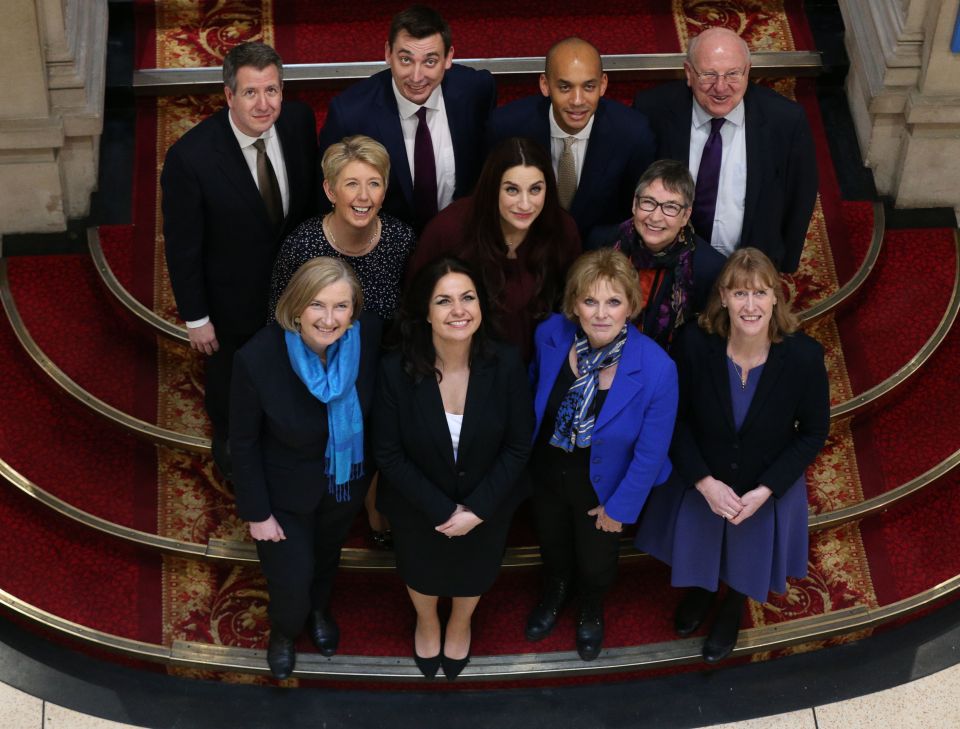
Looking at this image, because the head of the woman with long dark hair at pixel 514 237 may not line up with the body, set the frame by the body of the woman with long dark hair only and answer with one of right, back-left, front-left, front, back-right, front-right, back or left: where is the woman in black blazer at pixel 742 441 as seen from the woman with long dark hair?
left

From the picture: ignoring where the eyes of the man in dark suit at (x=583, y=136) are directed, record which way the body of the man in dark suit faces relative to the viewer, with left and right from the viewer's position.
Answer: facing the viewer

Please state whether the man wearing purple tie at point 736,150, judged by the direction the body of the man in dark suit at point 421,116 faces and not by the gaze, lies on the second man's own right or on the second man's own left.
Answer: on the second man's own left

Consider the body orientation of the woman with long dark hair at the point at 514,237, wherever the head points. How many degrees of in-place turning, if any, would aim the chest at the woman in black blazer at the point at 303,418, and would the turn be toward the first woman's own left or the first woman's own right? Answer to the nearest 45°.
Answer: approximately 90° to the first woman's own right

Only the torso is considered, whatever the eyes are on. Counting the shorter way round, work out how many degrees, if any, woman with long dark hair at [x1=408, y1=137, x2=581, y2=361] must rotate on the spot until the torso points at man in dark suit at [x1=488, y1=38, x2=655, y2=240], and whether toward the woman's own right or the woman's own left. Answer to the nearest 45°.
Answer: approximately 135° to the woman's own left

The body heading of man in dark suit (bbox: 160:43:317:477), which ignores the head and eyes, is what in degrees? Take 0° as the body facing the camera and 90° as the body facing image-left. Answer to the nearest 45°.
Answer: approximately 315°

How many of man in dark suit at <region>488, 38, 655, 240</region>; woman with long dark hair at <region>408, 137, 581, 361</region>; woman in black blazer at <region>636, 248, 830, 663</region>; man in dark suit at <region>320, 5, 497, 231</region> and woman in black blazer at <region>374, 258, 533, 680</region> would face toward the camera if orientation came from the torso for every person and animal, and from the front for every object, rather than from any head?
5

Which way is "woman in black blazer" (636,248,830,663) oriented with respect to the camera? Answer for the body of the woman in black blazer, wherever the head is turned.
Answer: toward the camera

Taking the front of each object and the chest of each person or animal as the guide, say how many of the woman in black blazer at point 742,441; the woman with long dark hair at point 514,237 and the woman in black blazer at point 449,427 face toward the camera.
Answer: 3

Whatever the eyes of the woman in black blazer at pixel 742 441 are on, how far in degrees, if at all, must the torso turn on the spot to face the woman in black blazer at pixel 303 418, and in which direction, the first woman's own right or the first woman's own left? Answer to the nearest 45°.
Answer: approximately 90° to the first woman's own right

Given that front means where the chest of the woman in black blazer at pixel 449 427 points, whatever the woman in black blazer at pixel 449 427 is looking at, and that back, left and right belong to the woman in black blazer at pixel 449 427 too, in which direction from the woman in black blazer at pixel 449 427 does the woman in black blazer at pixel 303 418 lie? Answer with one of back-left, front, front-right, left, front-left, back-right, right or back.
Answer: right

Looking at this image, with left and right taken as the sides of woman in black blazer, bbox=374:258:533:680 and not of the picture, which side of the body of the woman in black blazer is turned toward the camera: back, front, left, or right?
front

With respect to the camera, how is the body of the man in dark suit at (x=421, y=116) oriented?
toward the camera

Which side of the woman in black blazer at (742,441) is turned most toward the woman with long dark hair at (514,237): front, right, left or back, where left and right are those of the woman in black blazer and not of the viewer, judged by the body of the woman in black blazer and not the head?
right
